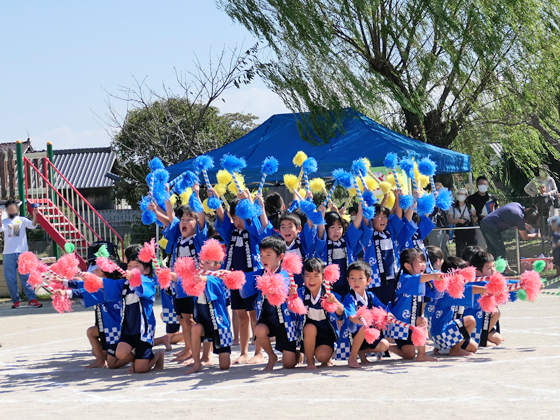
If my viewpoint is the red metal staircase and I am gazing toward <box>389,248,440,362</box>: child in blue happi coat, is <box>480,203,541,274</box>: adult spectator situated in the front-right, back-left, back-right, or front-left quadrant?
front-left

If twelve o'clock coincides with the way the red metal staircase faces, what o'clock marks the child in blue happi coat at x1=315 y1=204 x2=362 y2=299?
The child in blue happi coat is roughly at 1 o'clock from the red metal staircase.

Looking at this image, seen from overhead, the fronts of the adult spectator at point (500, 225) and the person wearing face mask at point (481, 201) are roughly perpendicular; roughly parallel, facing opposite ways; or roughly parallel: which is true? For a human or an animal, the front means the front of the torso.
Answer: roughly perpendicular

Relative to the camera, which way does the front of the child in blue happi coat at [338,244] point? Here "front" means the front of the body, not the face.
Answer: toward the camera

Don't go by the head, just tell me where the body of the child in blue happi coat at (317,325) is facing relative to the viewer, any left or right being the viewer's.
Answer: facing the viewer

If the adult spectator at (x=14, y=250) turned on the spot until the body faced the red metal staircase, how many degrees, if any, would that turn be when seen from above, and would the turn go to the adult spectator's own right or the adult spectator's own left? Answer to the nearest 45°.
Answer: approximately 180°

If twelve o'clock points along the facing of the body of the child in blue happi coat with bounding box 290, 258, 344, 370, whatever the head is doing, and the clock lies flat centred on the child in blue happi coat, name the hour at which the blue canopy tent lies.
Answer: The blue canopy tent is roughly at 6 o'clock from the child in blue happi coat.
